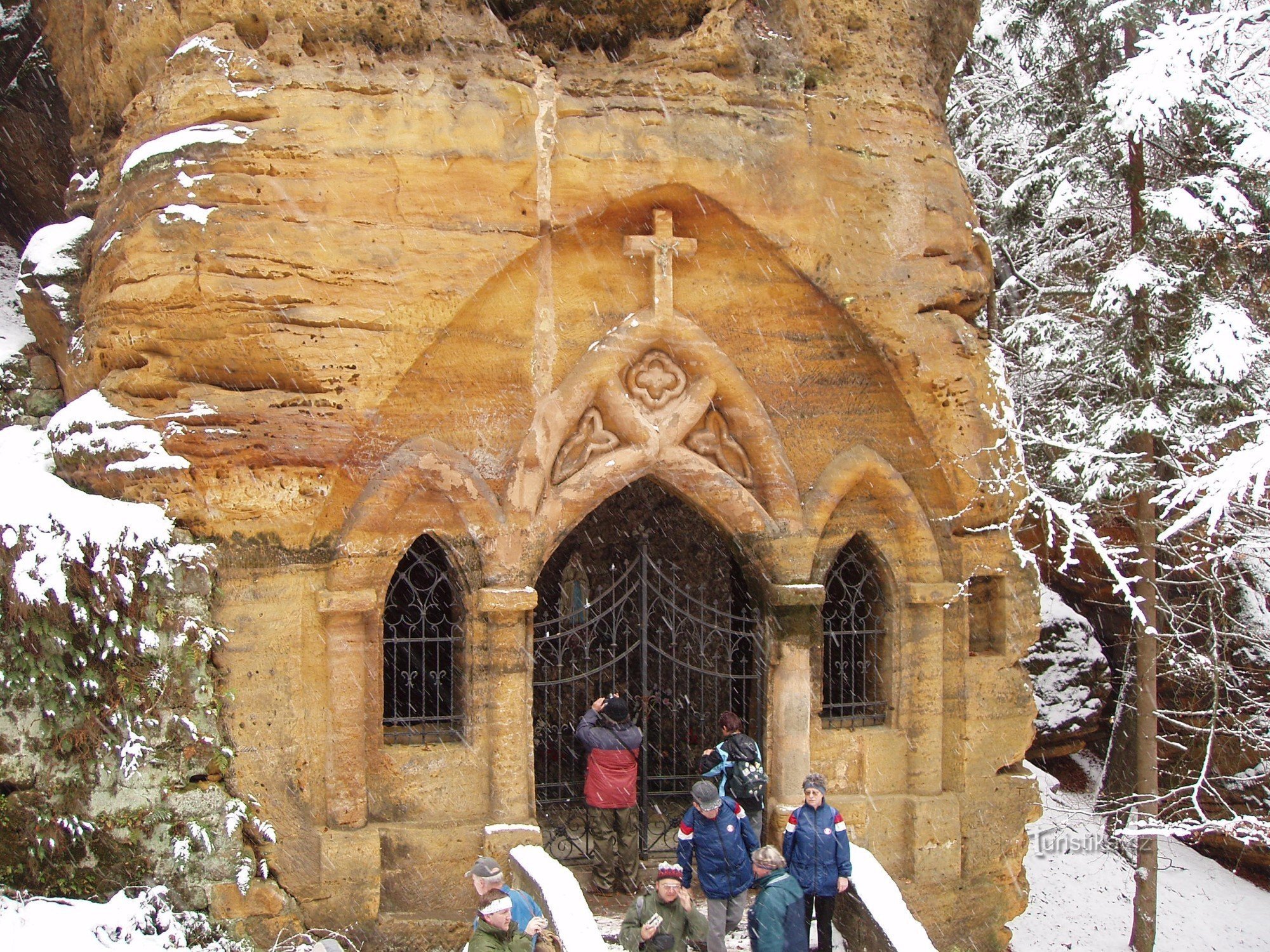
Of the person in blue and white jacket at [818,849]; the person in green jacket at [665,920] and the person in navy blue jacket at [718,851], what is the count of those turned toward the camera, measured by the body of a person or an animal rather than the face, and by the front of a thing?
3

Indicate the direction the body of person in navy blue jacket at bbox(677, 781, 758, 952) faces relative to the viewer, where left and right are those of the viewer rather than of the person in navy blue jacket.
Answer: facing the viewer

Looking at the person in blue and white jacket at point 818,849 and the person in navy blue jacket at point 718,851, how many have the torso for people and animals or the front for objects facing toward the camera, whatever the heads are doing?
2

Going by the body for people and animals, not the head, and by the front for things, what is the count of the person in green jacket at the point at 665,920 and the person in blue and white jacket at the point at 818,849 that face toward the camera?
2

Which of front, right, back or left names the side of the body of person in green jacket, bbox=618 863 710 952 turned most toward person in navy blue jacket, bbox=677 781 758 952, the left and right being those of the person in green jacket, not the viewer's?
back

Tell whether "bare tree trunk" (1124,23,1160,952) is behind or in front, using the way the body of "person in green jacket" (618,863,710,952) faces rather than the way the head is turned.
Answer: behind

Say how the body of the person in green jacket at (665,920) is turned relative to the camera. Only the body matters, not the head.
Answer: toward the camera

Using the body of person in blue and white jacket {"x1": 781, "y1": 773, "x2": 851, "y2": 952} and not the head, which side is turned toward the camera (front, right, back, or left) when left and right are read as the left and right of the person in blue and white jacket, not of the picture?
front
